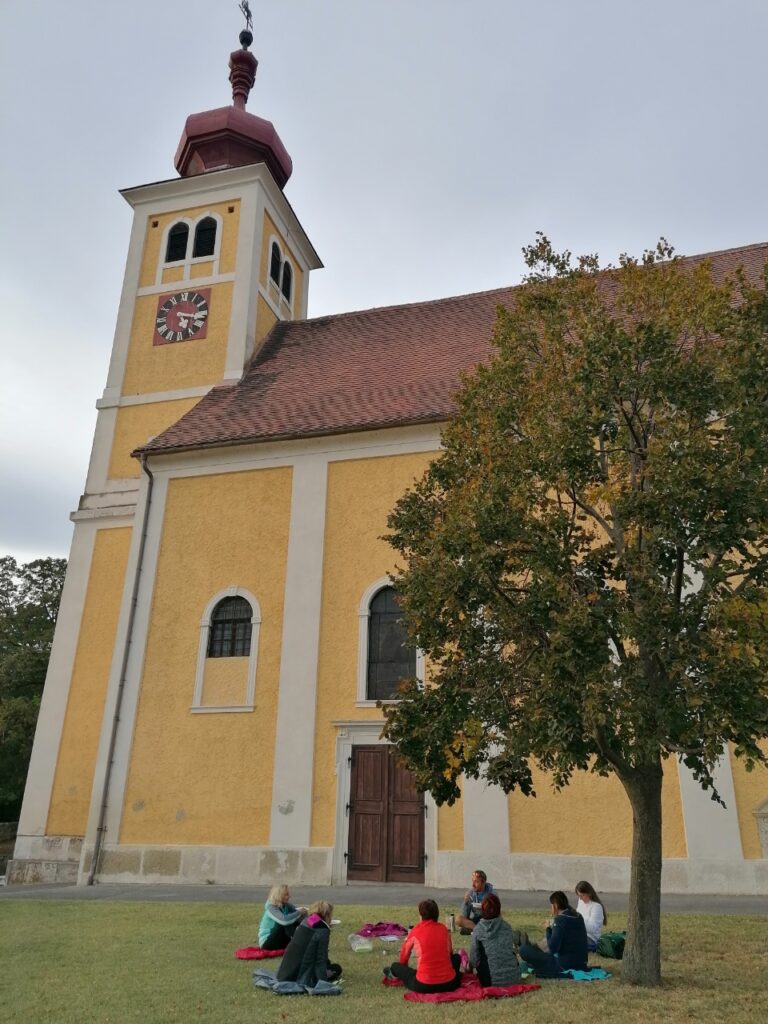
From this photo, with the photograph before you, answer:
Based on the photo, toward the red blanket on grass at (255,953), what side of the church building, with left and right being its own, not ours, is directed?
front

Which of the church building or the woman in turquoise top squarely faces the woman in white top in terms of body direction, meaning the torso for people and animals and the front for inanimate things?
the woman in turquoise top

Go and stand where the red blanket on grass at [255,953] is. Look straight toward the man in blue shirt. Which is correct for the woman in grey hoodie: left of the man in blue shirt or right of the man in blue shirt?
right

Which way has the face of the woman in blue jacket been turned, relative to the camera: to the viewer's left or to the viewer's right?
to the viewer's left

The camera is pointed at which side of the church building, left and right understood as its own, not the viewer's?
left

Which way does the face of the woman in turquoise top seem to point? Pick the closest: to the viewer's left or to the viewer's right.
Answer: to the viewer's right

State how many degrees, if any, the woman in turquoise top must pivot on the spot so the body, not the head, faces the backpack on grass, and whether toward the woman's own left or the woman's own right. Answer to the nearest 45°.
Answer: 0° — they already face it

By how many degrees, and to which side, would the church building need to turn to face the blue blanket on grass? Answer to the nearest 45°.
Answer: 0° — it already faces it

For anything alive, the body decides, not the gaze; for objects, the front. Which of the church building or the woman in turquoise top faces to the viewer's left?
the church building

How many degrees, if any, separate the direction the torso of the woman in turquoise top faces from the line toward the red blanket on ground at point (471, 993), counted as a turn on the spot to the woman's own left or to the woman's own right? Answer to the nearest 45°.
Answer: approximately 45° to the woman's own right

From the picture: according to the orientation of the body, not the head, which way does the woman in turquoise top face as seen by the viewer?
to the viewer's right

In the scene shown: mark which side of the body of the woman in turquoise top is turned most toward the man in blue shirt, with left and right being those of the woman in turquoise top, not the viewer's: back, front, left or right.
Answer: front

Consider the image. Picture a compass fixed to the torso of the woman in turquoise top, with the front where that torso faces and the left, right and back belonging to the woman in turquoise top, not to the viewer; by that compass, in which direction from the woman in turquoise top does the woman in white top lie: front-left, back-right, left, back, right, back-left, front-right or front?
front

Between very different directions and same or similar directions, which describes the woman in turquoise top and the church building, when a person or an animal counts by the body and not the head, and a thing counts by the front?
very different directions

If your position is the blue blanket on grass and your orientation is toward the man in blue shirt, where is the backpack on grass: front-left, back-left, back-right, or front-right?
front-right
